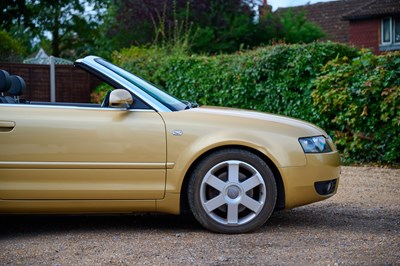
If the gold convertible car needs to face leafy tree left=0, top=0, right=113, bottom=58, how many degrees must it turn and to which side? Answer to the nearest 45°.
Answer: approximately 90° to its left

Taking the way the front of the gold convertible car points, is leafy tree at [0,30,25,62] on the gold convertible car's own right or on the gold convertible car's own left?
on the gold convertible car's own left

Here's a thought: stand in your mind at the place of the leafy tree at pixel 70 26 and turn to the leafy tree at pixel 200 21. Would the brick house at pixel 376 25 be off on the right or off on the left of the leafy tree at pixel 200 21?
left

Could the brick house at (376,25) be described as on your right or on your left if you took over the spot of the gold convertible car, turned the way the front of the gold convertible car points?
on your left

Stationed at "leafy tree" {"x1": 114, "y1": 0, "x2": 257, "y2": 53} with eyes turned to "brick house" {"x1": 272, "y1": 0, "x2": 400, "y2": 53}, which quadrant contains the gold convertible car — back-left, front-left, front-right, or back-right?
back-right

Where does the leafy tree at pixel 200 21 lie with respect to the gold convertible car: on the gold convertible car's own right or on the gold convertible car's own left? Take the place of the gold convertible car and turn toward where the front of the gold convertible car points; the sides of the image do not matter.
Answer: on the gold convertible car's own left

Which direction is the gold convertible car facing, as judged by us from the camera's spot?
facing to the right of the viewer
